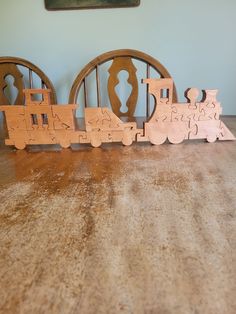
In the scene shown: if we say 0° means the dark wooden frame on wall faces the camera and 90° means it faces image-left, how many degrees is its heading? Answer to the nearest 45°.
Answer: approximately 0°
